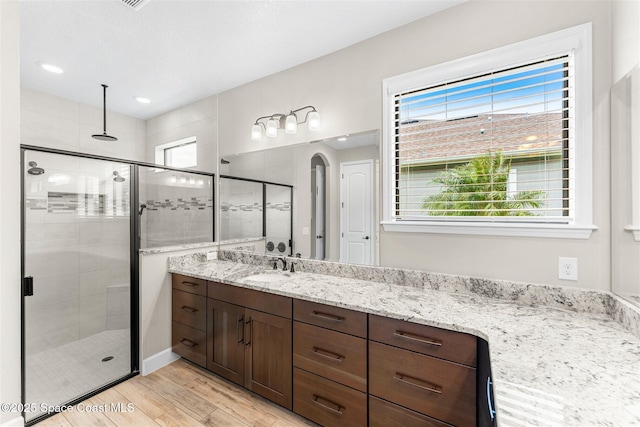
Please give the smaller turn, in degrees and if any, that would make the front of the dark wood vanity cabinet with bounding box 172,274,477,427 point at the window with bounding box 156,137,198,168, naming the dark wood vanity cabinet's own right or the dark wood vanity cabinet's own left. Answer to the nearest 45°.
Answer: approximately 90° to the dark wood vanity cabinet's own right

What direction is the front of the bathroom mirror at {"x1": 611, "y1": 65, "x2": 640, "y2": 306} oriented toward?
to the viewer's left

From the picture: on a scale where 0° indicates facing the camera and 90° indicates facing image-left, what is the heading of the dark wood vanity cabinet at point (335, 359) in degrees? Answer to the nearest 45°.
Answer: approximately 45°

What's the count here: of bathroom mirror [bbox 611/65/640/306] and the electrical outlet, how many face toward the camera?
1

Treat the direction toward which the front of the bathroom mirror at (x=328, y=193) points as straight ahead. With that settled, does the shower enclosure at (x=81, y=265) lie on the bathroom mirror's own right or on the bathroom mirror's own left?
on the bathroom mirror's own right

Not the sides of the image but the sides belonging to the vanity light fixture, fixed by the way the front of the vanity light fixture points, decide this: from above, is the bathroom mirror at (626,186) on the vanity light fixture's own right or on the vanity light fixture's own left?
on the vanity light fixture's own left

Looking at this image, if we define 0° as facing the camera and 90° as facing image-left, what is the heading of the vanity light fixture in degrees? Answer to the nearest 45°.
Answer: approximately 45°

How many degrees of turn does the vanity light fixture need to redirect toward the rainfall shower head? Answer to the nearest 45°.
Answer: approximately 45° to its right

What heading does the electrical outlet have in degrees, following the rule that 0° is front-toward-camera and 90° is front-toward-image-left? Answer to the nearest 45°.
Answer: approximately 0°

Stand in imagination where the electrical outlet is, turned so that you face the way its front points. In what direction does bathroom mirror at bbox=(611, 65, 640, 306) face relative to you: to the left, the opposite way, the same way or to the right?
to the right
